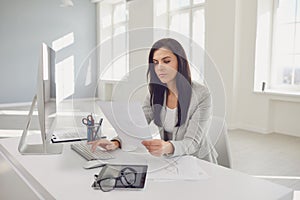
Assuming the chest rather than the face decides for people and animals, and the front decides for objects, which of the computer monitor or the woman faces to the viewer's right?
the computer monitor

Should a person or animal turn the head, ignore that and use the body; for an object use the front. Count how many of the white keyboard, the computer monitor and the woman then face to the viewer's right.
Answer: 2

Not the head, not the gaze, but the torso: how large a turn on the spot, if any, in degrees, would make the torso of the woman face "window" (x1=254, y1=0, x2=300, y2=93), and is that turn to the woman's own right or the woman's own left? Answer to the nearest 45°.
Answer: approximately 180°

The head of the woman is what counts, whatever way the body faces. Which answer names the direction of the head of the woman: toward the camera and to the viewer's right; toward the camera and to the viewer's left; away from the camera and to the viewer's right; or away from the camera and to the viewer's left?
toward the camera and to the viewer's left

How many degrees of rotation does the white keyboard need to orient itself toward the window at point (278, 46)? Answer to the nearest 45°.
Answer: approximately 45° to its left

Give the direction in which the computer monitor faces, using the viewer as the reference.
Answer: facing to the right of the viewer

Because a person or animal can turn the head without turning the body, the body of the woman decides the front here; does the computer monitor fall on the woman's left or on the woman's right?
on the woman's right

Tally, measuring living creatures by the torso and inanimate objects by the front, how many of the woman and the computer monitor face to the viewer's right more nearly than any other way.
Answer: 1

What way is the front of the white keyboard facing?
to the viewer's right
